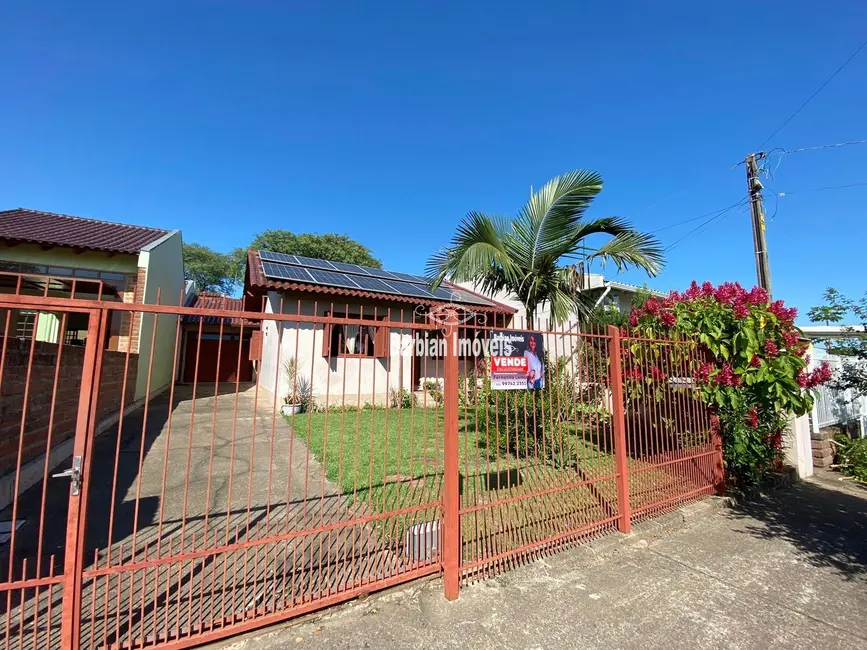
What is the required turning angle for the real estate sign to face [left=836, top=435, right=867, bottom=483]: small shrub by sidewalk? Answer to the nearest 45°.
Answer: approximately 135° to its left

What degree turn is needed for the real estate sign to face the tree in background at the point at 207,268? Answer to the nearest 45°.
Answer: approximately 135° to its right

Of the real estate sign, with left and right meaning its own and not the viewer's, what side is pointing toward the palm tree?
back

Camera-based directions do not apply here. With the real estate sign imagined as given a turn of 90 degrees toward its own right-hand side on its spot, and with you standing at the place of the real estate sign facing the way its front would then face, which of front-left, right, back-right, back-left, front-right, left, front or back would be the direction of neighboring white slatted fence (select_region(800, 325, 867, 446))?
back-right

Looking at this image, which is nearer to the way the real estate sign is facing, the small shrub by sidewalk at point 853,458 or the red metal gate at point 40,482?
the red metal gate

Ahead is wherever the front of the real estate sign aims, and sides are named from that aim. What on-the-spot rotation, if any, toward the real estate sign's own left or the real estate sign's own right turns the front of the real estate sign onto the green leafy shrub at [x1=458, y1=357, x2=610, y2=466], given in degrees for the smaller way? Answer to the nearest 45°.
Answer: approximately 180°

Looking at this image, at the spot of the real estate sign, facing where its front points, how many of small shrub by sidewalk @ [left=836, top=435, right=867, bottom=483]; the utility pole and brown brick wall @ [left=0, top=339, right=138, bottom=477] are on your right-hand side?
1

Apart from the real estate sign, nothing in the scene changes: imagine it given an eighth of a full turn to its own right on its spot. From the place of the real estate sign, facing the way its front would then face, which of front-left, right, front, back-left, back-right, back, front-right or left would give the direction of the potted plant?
right

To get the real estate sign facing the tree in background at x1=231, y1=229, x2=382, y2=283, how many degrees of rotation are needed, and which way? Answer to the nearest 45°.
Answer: approximately 135° to its right

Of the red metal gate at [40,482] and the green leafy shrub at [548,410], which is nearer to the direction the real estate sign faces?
the red metal gate

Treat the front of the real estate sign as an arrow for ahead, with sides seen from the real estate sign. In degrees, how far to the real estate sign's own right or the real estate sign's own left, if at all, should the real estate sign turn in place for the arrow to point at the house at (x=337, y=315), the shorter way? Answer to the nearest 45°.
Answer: approximately 135° to the real estate sign's own right

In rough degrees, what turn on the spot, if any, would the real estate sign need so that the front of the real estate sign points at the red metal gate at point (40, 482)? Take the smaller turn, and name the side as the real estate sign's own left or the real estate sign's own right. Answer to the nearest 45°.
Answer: approximately 90° to the real estate sign's own right

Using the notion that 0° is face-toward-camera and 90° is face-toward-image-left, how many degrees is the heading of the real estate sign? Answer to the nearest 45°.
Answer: approximately 0°

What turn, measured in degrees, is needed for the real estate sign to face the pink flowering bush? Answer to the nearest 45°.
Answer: approximately 135° to its left
